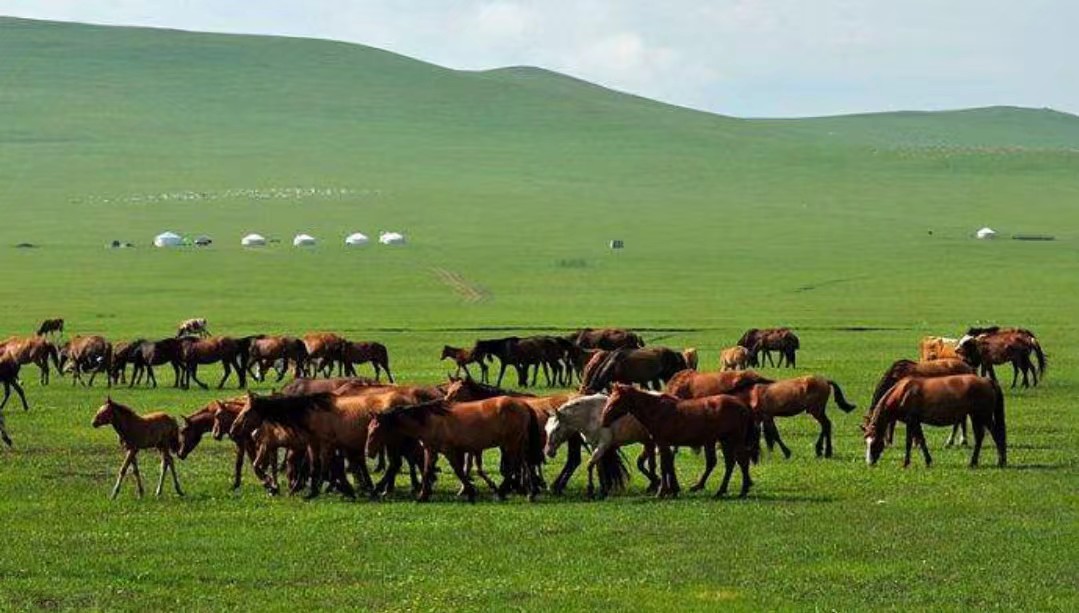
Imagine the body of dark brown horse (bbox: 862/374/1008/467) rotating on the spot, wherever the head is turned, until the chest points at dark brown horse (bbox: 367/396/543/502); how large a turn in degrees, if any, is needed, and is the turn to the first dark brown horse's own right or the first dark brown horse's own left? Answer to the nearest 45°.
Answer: approximately 45° to the first dark brown horse's own left

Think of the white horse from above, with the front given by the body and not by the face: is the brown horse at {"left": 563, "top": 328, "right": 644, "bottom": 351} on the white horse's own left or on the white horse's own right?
on the white horse's own right

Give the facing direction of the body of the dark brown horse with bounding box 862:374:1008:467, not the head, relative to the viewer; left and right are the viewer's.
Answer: facing to the left of the viewer

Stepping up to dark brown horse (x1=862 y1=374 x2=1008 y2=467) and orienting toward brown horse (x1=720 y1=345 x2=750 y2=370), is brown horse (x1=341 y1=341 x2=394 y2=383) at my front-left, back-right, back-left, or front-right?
front-left

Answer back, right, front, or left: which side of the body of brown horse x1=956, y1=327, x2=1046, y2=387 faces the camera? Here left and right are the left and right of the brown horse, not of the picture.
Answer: left

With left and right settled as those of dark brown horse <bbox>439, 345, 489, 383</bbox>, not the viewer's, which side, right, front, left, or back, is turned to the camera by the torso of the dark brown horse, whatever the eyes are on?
left

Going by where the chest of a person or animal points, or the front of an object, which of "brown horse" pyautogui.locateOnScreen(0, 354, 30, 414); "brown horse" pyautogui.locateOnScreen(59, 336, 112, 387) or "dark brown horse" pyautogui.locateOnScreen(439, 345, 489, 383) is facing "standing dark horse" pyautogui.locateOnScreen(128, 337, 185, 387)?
the dark brown horse

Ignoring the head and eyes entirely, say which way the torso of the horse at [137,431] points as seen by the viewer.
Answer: to the viewer's left

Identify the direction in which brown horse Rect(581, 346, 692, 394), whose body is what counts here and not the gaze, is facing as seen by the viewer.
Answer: to the viewer's left

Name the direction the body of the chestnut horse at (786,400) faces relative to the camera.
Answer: to the viewer's left

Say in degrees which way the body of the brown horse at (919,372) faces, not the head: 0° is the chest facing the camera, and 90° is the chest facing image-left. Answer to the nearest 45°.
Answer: approximately 90°

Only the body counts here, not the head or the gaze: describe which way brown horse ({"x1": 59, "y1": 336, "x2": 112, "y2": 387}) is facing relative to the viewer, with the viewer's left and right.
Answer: facing to the left of the viewer

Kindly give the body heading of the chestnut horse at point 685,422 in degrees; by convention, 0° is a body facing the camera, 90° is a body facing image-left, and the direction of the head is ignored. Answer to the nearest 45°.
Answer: approximately 90°

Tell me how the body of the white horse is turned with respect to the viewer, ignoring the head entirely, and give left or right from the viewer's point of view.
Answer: facing to the left of the viewer
